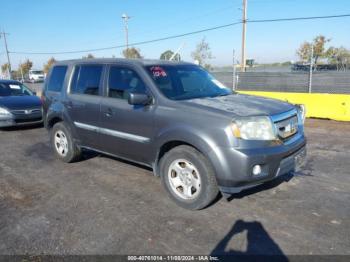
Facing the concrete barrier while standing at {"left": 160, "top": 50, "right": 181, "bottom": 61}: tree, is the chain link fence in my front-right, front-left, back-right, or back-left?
front-left

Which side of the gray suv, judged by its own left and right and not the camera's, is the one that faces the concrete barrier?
left

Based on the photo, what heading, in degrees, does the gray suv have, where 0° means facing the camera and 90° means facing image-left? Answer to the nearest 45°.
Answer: approximately 315°

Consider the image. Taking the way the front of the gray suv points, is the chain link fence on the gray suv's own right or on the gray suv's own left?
on the gray suv's own left

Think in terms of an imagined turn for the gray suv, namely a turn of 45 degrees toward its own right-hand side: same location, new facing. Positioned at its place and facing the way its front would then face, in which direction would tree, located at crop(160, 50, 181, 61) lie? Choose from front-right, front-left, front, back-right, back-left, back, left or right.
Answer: back

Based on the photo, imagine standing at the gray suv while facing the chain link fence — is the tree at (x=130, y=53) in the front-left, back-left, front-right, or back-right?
front-left

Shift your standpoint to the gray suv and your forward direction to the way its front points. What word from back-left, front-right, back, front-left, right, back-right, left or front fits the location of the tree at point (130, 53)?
back-left
